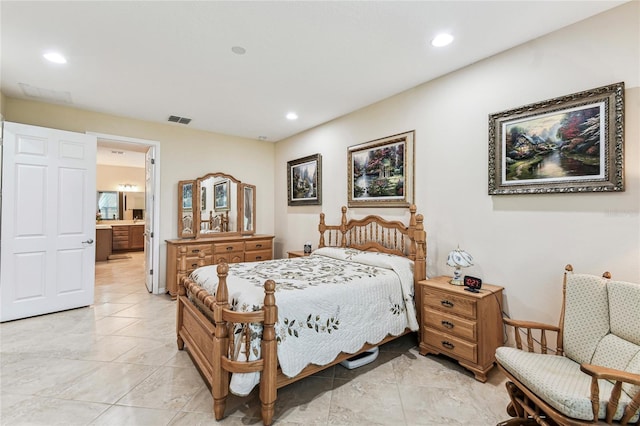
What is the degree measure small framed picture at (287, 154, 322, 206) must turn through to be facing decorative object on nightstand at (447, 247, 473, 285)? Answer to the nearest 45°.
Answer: approximately 90° to its left

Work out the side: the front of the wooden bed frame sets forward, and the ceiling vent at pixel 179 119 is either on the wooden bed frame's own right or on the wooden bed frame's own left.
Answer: on the wooden bed frame's own right

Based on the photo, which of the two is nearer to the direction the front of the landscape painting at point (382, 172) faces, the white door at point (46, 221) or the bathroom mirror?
the white door

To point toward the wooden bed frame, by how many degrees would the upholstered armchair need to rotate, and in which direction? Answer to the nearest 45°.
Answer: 0° — it already faces it

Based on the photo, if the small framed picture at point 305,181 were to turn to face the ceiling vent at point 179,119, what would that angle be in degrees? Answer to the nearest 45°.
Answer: approximately 45° to its right

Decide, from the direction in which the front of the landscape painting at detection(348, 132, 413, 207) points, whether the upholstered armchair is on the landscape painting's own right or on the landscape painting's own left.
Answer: on the landscape painting's own left

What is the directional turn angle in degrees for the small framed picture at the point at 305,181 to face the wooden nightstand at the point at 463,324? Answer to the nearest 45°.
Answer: approximately 90° to its left

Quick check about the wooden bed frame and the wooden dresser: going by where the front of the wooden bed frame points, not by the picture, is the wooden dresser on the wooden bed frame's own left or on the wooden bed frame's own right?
on the wooden bed frame's own right

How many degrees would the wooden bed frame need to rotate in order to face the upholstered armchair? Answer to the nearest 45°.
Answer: approximately 135° to its left
